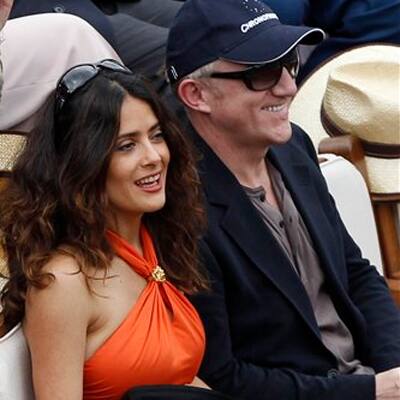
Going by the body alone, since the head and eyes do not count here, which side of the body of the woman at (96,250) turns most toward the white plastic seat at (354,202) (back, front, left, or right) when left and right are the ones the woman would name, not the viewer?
left

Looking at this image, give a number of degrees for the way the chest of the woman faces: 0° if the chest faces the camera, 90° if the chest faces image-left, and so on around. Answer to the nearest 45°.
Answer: approximately 315°

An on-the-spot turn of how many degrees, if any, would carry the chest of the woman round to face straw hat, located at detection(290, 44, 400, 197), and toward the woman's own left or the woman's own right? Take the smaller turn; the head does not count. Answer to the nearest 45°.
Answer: approximately 90° to the woman's own left

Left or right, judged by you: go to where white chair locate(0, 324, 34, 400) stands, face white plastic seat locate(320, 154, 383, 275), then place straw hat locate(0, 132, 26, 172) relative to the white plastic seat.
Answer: left
